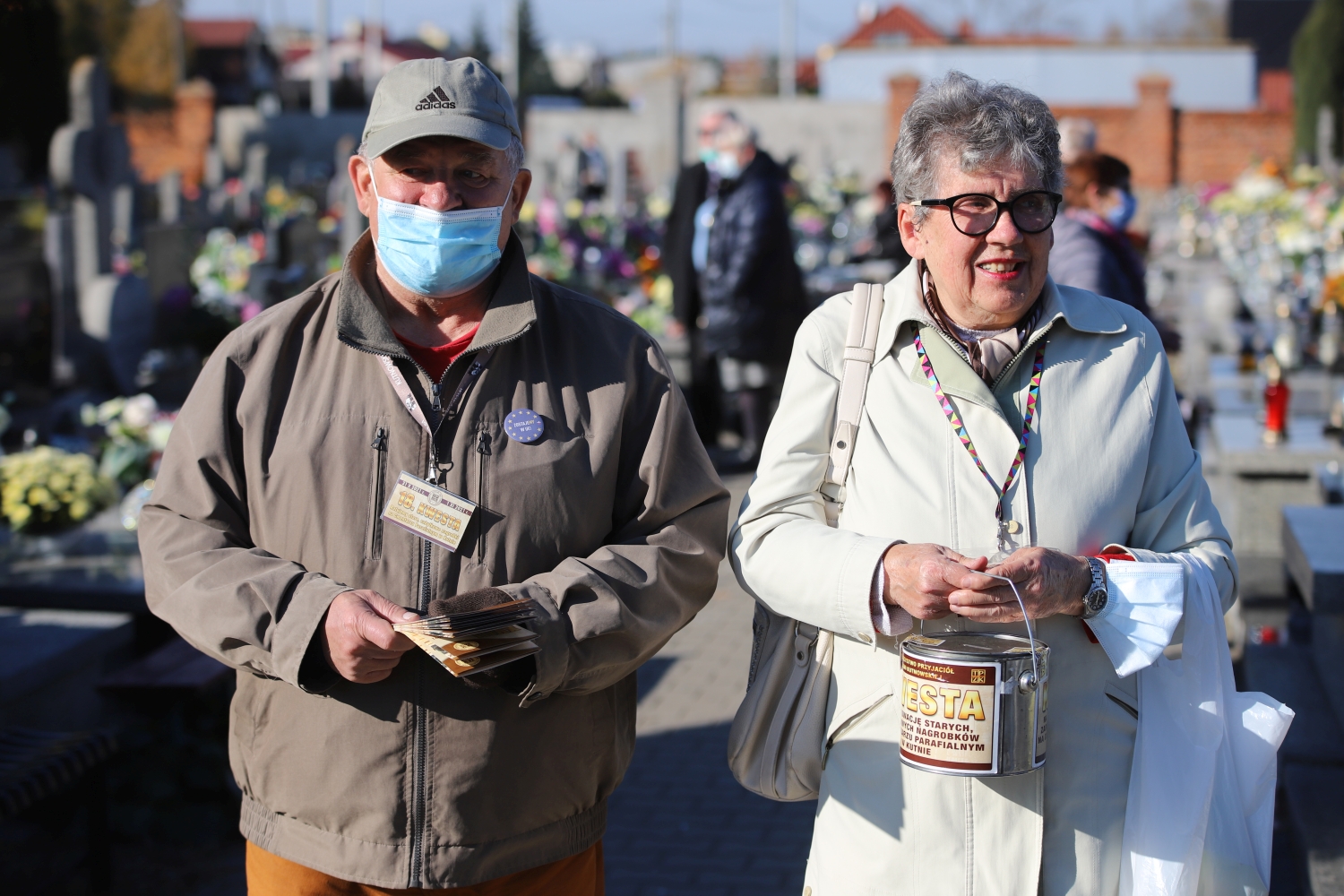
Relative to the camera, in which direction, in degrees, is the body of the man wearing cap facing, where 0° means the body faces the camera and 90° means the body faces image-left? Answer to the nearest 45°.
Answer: approximately 0°

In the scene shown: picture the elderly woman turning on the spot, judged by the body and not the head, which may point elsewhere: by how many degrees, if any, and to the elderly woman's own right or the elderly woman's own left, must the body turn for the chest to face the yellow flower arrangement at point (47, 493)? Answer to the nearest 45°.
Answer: approximately 135° to the elderly woman's own right

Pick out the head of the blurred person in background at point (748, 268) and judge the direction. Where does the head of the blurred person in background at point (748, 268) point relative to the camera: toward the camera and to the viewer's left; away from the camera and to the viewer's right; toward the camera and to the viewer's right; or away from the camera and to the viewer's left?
toward the camera and to the viewer's left

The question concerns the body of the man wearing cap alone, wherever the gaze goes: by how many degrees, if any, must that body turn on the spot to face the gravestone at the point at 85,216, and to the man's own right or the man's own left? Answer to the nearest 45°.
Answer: approximately 180°

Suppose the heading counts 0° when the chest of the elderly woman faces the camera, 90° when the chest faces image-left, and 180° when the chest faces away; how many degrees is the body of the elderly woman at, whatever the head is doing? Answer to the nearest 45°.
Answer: approximately 0°
